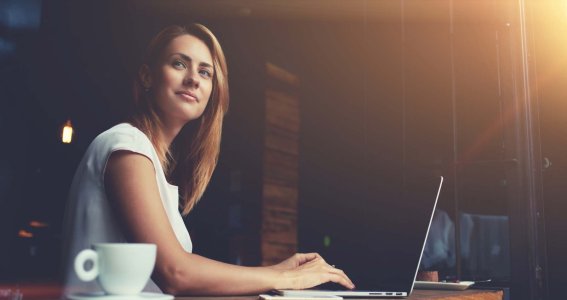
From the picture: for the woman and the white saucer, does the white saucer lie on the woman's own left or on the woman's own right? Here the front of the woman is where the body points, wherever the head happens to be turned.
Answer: on the woman's own right

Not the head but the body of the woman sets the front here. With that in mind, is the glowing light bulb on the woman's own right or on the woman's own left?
on the woman's own left

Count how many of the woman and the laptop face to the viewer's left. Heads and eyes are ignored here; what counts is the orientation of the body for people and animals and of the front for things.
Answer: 1

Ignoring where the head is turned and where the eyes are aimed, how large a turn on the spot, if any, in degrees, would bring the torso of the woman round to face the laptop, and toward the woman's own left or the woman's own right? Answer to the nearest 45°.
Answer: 0° — they already face it

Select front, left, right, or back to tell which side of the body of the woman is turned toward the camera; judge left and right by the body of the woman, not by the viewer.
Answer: right

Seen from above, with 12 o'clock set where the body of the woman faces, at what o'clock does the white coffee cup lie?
The white coffee cup is roughly at 3 o'clock from the woman.

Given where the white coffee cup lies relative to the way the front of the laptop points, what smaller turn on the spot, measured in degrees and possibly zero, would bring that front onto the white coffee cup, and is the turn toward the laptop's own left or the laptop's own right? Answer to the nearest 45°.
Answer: approximately 45° to the laptop's own left

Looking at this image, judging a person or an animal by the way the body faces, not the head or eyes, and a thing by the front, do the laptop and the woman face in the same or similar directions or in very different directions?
very different directions

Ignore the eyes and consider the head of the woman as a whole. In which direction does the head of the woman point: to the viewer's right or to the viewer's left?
to the viewer's right

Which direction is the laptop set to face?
to the viewer's left

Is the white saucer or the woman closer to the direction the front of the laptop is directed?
the woman

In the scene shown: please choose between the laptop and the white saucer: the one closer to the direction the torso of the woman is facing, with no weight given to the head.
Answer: the laptop
